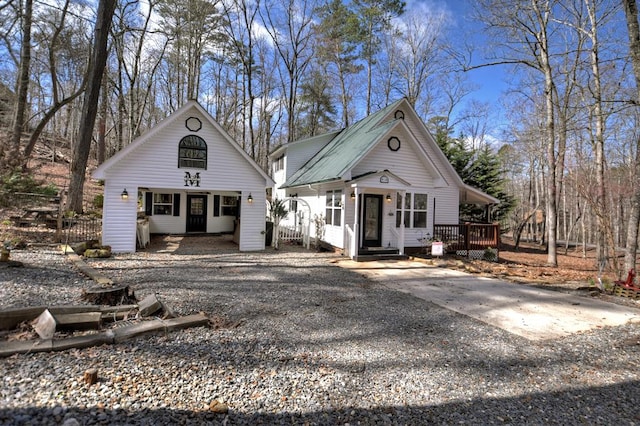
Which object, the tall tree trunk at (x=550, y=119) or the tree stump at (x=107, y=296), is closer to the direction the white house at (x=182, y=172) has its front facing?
the tree stump

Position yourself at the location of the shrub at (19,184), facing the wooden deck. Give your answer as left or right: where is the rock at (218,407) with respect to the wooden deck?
right

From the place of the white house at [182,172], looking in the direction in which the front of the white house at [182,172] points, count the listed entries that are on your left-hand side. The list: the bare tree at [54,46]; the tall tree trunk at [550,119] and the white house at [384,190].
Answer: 2

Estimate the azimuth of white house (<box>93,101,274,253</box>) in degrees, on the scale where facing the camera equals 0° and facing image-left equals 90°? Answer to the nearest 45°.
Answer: approximately 0°

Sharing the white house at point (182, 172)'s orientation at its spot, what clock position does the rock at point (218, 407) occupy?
The rock is roughly at 12 o'clock from the white house.

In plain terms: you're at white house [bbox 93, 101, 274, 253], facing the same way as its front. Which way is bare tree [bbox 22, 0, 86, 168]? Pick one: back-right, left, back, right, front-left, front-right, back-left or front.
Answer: back-right

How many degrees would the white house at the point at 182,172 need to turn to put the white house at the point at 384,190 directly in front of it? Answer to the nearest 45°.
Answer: approximately 90° to its left
